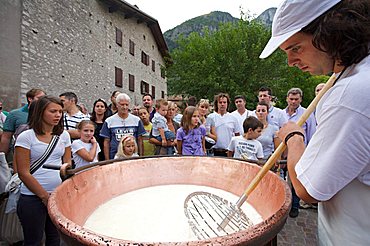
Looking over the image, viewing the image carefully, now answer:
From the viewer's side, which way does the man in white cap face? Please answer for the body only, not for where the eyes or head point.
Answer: to the viewer's left

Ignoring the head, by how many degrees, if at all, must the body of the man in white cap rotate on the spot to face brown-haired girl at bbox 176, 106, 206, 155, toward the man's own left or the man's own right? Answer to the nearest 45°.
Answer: approximately 45° to the man's own right

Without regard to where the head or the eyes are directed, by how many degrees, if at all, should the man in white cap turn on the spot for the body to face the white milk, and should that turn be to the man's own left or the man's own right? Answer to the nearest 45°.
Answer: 0° — they already face it

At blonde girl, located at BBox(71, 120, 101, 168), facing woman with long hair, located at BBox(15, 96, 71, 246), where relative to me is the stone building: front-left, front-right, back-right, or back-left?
back-right

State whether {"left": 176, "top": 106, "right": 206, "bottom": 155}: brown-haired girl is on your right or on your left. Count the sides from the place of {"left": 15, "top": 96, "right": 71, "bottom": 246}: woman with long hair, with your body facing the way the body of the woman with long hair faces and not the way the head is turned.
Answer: on your left

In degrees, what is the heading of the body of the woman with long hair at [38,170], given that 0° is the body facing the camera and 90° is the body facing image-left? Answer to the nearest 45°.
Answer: approximately 315°
